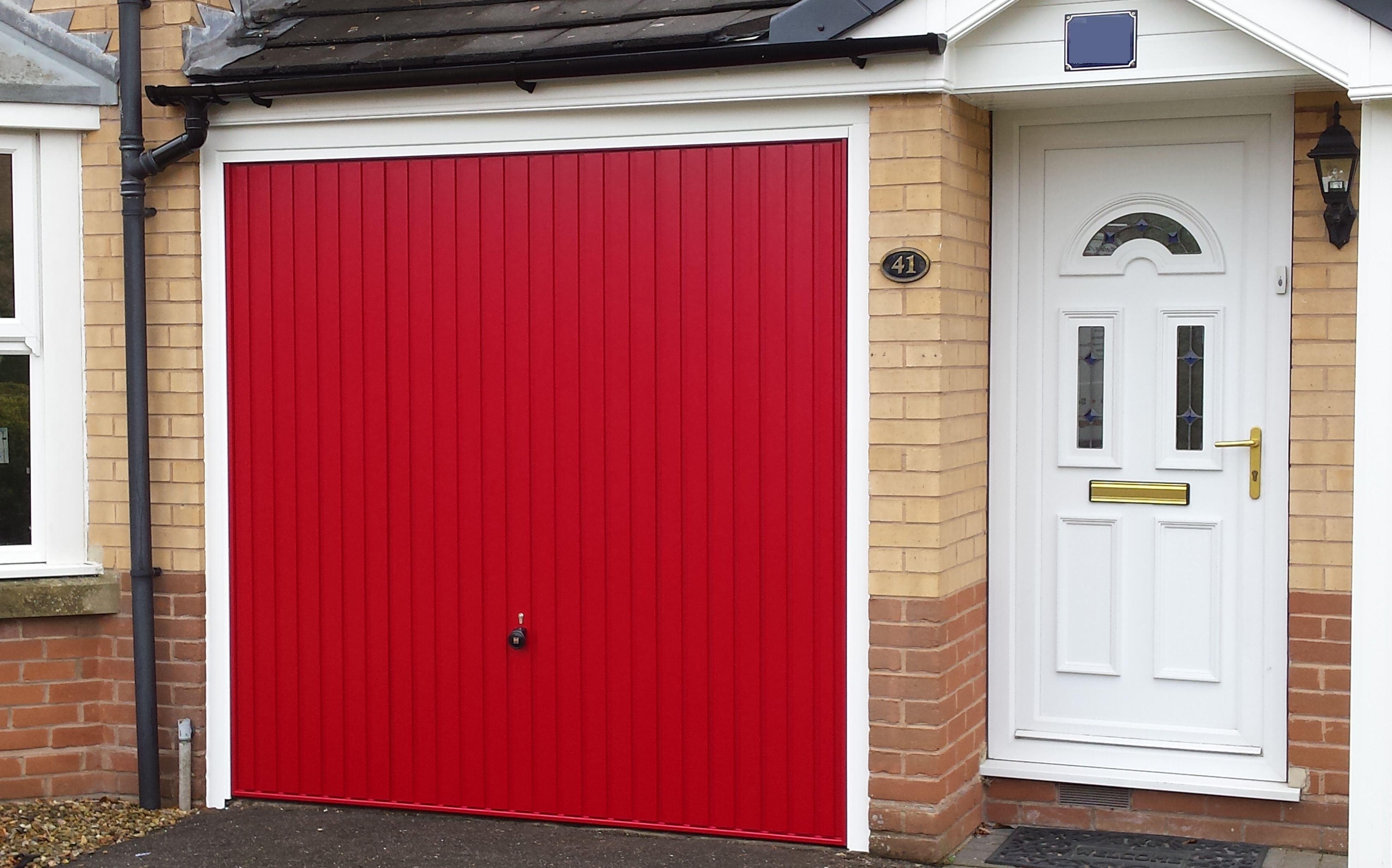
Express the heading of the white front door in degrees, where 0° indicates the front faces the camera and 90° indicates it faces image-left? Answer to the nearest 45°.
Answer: approximately 0°

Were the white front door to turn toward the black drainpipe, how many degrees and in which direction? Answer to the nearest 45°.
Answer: approximately 90° to its right

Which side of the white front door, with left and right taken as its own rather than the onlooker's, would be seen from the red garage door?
right

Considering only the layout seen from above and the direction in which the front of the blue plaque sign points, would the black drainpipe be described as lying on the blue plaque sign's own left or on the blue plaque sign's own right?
on the blue plaque sign's own right

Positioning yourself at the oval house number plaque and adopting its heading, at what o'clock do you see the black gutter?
The black gutter is roughly at 3 o'clock from the oval house number plaque.
